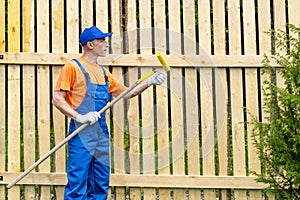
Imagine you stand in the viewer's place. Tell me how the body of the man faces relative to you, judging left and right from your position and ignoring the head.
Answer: facing the viewer and to the right of the viewer

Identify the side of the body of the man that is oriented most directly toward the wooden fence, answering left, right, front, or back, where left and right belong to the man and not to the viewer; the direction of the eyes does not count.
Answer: left

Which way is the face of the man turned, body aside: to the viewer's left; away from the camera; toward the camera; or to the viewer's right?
to the viewer's right
